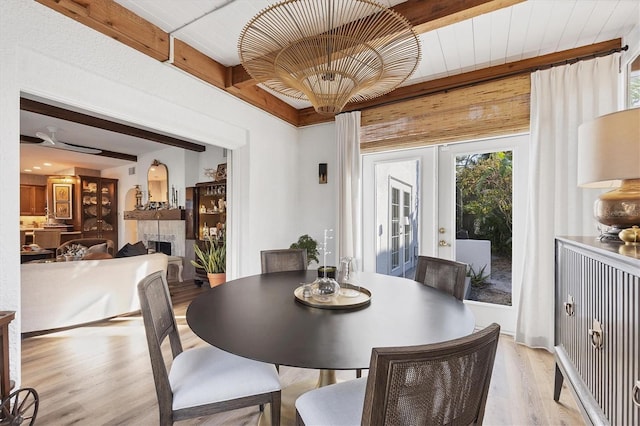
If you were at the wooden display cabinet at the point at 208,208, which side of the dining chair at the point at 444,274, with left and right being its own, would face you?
right

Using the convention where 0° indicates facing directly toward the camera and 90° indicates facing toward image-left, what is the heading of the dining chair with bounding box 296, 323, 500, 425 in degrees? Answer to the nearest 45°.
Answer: approximately 135°

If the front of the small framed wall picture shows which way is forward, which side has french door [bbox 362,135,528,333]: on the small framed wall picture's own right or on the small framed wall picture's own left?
on the small framed wall picture's own left

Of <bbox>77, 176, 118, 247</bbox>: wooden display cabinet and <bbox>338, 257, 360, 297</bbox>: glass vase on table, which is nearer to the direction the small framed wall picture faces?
the glass vase on table

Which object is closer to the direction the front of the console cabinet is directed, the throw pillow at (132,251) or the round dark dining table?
the round dark dining table

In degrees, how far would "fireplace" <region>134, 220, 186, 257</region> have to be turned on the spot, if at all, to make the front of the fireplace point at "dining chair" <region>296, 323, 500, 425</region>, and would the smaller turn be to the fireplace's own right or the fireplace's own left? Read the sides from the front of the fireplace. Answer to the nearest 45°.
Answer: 0° — it already faces it

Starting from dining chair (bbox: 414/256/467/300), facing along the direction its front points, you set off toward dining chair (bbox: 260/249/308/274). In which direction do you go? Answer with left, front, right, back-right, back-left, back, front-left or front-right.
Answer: front-right

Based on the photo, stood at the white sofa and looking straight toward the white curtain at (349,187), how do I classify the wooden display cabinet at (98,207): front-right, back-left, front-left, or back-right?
back-left

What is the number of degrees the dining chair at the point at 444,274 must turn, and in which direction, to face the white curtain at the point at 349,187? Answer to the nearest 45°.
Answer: approximately 90° to its right

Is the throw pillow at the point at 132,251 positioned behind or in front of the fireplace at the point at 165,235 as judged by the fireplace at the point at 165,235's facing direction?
in front

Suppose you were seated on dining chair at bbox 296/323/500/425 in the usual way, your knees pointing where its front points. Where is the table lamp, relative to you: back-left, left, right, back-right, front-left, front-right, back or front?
right

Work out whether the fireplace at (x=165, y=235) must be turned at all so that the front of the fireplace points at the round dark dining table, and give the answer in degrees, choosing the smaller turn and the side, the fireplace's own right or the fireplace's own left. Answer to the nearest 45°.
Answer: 0° — it already faces it

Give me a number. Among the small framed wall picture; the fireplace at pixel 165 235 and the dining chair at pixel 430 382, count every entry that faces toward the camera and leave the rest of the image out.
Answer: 2

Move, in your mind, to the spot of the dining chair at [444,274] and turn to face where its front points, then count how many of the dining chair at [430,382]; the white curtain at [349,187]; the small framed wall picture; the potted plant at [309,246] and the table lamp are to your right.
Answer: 3

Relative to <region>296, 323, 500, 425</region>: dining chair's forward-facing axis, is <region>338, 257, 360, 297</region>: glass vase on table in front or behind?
in front
